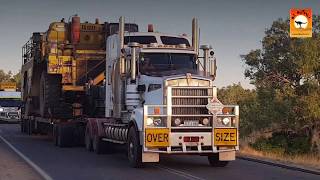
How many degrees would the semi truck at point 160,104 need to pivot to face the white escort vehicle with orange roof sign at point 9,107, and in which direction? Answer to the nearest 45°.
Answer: approximately 135° to its left

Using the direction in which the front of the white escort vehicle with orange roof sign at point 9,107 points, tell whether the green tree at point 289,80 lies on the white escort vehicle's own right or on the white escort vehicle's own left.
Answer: on the white escort vehicle's own left

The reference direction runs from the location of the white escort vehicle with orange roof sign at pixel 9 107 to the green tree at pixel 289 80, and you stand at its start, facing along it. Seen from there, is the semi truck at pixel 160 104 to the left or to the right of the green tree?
right

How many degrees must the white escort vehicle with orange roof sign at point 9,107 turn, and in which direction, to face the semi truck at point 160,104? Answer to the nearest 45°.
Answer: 0° — it already faces it

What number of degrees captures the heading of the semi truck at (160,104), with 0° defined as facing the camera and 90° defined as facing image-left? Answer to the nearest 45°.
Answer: approximately 315°

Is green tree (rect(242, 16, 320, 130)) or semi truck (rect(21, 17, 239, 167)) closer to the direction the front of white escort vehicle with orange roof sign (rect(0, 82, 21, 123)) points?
the semi truck

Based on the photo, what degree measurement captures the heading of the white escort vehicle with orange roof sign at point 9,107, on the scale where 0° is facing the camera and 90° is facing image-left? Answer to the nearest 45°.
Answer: approximately 0°
